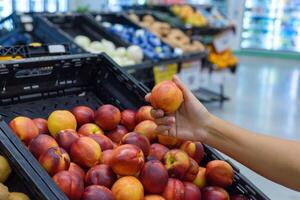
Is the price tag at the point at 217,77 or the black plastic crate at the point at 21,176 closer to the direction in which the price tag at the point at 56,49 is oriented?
the black plastic crate

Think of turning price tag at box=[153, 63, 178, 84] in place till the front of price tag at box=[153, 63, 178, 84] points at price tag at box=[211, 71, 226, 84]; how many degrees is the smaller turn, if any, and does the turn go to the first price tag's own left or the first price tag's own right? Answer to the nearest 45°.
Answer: approximately 135° to the first price tag's own left

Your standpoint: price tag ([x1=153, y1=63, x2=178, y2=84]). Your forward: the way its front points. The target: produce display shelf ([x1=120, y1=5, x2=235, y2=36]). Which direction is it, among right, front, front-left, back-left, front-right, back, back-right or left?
back-left

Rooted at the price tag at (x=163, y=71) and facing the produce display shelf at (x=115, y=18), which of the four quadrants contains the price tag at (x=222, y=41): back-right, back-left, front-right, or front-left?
front-right

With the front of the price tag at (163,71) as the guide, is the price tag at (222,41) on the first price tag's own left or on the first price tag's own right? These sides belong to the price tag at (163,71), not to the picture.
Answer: on the first price tag's own left

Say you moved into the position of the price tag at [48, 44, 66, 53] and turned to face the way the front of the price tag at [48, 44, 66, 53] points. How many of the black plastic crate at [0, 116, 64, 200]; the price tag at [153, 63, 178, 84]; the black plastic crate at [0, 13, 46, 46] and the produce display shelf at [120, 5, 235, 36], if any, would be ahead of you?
1

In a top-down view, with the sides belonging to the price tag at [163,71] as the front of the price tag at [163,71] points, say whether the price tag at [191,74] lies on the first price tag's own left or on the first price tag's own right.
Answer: on the first price tag's own left

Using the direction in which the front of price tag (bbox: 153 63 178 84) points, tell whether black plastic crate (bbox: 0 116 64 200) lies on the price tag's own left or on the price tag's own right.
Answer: on the price tag's own right

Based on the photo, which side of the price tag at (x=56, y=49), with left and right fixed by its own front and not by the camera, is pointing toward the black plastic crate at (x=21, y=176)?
front

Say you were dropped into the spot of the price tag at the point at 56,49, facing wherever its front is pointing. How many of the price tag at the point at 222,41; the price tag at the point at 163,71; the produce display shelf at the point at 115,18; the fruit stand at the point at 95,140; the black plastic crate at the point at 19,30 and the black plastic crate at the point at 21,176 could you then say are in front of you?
2

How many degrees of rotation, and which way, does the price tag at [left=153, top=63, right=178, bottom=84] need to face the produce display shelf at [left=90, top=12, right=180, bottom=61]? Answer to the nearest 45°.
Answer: approximately 180°

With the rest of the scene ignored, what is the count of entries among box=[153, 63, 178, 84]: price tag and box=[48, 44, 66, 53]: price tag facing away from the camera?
0

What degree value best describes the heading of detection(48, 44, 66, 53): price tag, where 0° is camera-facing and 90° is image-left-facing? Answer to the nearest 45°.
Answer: approximately 0°

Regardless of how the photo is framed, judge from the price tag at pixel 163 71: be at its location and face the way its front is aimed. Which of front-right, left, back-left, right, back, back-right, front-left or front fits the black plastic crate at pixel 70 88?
front-right

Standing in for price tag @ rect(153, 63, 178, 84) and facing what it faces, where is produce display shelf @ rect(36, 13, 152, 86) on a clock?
The produce display shelf is roughly at 5 o'clock from the price tag.
